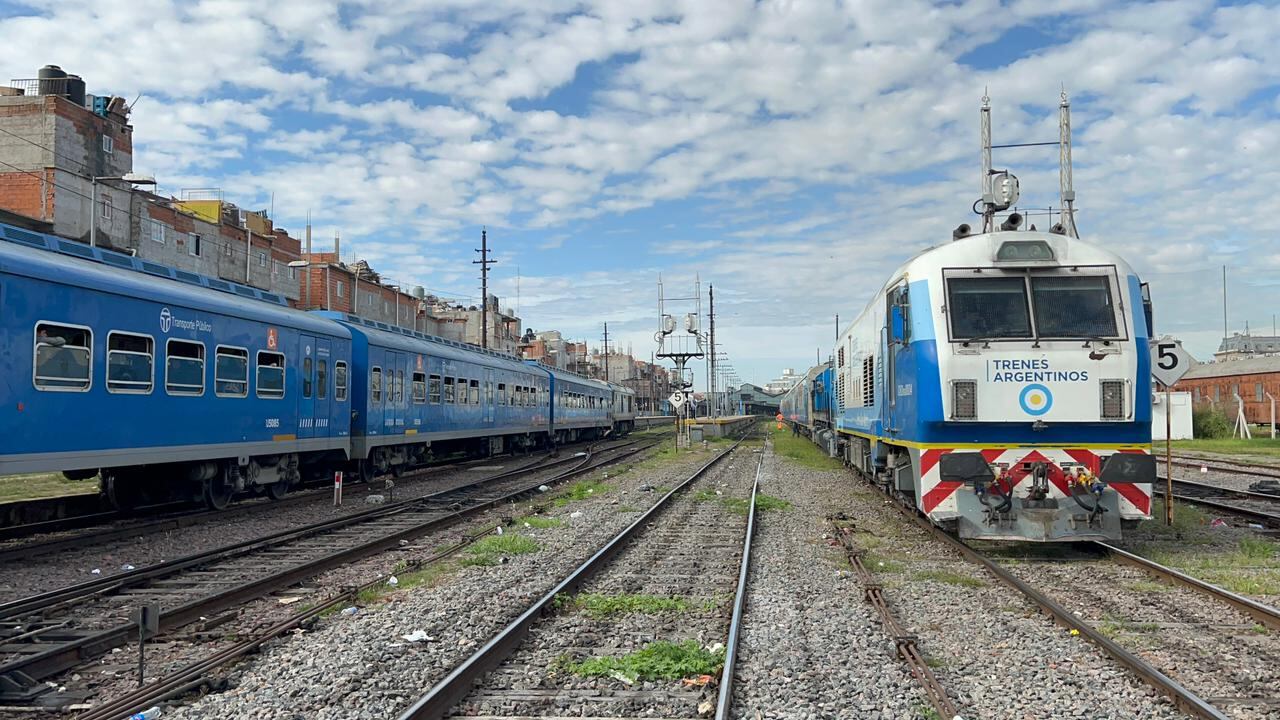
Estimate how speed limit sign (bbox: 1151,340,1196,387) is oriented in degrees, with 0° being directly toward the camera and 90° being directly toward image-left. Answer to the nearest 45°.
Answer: approximately 0°

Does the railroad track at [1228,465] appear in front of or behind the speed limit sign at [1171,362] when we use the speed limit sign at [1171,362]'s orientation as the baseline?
behind

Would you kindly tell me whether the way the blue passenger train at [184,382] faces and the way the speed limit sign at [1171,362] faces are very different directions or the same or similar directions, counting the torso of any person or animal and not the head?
very different directions

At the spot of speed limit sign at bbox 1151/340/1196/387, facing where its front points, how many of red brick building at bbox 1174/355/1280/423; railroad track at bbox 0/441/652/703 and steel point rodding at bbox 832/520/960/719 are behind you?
1

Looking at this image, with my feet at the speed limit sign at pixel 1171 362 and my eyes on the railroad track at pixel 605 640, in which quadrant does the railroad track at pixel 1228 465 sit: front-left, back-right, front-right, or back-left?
back-right

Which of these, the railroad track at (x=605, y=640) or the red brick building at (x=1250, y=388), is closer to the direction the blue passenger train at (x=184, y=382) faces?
the red brick building

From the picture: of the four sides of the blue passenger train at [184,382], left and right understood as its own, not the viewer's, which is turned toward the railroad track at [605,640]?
right

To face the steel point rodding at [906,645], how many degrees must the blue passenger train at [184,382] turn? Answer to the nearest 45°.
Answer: approximately 90° to its right

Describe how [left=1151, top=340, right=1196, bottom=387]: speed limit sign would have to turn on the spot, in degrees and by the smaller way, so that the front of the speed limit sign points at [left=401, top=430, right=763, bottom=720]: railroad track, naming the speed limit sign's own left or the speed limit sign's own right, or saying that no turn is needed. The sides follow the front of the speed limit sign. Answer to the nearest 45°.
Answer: approximately 45° to the speed limit sign's own right

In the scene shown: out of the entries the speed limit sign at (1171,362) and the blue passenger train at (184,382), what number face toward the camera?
1

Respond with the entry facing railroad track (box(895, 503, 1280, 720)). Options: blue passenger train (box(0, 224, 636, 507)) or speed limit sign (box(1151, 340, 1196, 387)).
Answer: the speed limit sign
